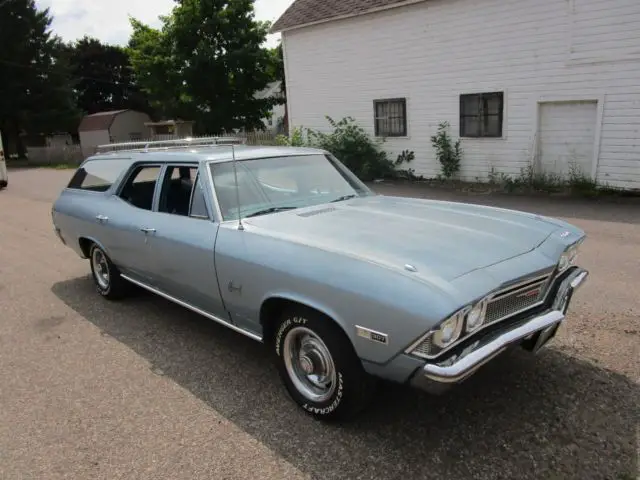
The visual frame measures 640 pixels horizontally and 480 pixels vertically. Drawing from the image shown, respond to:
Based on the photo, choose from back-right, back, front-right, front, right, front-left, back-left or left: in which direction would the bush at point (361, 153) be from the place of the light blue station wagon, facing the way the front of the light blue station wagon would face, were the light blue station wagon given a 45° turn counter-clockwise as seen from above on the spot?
left

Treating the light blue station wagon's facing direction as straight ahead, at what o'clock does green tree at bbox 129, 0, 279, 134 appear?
The green tree is roughly at 7 o'clock from the light blue station wagon.

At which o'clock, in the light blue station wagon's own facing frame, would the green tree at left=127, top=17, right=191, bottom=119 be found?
The green tree is roughly at 7 o'clock from the light blue station wagon.

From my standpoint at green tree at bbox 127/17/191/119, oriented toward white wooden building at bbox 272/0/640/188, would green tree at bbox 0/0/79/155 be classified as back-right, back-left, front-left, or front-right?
back-right

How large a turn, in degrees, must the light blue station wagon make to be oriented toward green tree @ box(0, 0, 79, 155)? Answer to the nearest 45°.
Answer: approximately 180°

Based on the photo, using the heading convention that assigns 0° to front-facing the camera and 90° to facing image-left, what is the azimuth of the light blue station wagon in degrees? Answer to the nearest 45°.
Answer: approximately 315°

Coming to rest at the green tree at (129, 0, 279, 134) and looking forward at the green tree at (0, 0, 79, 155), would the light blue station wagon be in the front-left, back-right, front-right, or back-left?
back-left

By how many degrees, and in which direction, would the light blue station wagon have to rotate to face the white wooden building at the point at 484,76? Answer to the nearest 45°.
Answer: approximately 90° to its left

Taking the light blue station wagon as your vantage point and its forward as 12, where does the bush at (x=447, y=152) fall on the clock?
The bush is roughly at 8 o'clock from the light blue station wagon.
